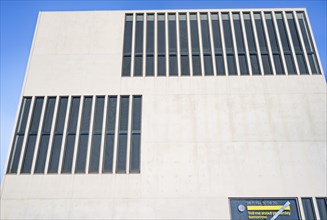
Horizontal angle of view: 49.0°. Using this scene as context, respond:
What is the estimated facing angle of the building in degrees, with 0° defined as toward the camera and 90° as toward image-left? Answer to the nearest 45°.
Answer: approximately 0°
